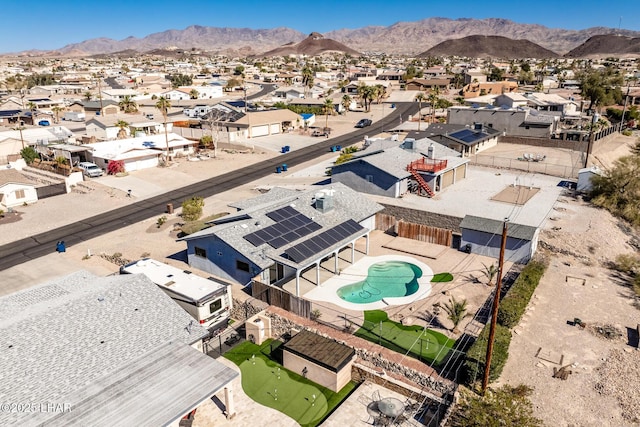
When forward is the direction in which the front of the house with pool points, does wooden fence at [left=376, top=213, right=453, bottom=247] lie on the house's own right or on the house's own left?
on the house's own right

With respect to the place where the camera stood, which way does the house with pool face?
facing away from the viewer and to the left of the viewer

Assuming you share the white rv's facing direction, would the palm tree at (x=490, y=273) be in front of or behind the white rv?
behind

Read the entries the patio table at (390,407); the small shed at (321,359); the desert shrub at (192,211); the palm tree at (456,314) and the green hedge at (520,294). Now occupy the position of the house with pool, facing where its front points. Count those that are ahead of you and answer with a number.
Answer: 1

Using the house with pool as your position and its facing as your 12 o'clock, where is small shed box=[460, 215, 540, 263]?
The small shed is roughly at 4 o'clock from the house with pool.

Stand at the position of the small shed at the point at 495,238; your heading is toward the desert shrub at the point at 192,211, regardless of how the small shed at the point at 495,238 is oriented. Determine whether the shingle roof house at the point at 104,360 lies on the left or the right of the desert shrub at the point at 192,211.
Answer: left

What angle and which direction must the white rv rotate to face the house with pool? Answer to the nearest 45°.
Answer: approximately 90° to its right

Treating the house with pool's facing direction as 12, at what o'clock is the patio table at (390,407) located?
The patio table is roughly at 7 o'clock from the house with pool.

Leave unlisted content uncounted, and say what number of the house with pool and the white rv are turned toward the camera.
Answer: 0

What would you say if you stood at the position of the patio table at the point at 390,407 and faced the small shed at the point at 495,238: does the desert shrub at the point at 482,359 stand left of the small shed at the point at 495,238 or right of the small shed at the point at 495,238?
right

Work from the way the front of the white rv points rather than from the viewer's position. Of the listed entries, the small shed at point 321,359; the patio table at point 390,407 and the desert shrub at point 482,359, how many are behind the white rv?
3

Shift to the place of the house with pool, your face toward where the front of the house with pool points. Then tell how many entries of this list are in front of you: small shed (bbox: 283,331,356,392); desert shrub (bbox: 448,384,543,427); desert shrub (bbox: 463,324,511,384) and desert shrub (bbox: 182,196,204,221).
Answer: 1

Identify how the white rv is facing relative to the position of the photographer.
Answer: facing away from the viewer and to the left of the viewer

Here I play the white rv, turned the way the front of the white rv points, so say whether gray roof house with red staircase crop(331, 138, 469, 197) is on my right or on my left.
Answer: on my right

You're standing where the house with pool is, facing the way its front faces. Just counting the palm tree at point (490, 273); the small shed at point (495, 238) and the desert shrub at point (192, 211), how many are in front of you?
1

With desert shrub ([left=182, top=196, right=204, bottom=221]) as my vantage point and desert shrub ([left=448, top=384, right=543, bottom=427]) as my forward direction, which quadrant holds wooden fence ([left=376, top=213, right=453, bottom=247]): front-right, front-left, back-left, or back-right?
front-left

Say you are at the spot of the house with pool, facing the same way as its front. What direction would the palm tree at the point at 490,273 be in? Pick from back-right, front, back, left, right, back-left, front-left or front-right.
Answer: back-right

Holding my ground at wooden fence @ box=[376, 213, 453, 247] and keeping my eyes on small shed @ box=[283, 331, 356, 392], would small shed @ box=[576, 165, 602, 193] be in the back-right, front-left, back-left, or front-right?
back-left
